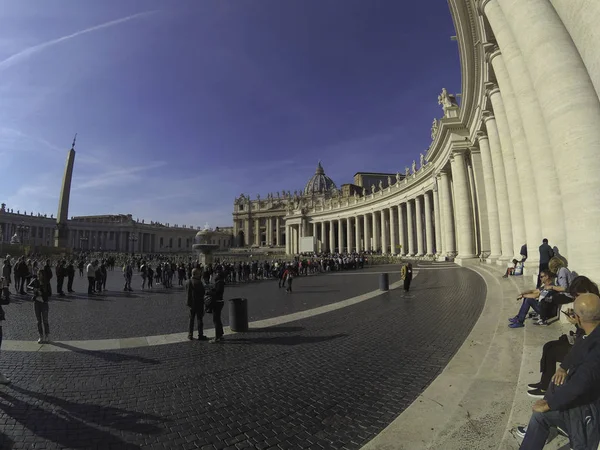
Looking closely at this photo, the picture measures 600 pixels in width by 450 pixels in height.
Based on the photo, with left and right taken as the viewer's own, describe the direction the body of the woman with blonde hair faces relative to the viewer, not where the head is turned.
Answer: facing to the left of the viewer

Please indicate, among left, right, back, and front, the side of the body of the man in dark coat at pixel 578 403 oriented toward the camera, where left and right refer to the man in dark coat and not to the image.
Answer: left

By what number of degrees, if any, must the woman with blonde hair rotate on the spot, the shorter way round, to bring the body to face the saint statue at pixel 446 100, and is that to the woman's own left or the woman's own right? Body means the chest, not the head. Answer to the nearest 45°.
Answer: approximately 90° to the woman's own right

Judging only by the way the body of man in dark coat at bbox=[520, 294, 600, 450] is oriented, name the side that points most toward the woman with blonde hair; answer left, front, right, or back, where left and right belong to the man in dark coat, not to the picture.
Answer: right

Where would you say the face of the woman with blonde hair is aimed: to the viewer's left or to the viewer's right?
to the viewer's left
